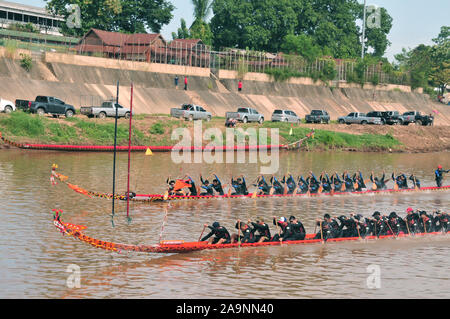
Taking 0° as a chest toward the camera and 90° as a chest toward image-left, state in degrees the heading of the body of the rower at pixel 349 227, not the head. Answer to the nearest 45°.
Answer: approximately 90°

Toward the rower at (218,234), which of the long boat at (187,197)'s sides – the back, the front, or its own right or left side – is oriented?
left

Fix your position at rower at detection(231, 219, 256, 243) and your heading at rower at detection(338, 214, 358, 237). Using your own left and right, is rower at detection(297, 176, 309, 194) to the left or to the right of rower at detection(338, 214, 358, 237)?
left

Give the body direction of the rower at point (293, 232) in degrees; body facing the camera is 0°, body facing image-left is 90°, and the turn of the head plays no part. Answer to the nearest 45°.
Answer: approximately 90°

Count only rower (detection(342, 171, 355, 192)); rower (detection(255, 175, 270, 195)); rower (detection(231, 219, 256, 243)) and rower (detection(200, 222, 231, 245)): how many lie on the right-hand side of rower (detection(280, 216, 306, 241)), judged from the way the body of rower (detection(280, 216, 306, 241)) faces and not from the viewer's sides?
2

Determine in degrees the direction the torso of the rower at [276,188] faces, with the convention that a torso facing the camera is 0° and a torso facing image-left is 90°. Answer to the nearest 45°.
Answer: approximately 90°

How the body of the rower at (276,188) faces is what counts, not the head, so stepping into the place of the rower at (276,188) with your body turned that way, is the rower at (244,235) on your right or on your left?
on your left

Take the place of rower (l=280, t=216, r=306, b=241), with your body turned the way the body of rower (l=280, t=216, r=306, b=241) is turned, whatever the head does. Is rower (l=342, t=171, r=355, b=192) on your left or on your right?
on your right

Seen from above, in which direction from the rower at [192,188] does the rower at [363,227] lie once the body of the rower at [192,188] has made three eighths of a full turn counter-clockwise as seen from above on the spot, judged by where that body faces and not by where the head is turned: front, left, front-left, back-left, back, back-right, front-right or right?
front

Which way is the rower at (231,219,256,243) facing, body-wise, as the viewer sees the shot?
to the viewer's left

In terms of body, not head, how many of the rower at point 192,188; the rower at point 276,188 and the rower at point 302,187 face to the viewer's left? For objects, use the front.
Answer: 3

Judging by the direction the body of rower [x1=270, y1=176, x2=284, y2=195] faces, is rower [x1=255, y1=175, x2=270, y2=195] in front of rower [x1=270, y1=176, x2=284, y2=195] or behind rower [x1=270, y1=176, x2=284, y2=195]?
in front

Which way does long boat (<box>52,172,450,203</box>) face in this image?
to the viewer's left

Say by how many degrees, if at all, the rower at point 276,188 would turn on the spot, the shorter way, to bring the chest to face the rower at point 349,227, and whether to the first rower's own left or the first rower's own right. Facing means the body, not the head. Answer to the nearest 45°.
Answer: approximately 90° to the first rower's own left

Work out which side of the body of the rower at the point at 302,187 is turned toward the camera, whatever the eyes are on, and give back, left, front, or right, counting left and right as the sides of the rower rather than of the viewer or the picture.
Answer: left
